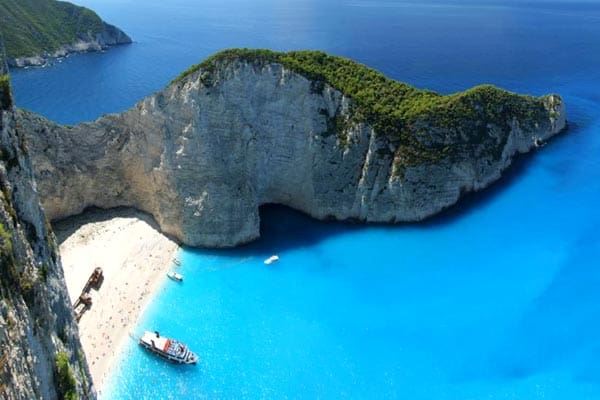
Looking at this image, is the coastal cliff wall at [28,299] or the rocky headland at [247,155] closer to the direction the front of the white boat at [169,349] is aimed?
the coastal cliff wall
